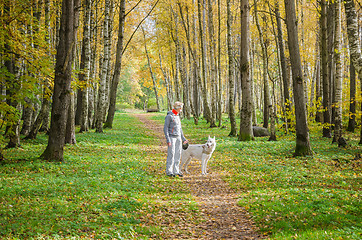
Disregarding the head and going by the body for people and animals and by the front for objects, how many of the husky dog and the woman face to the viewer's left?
0

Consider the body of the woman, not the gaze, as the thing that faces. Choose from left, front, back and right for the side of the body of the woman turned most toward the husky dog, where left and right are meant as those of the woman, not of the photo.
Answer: left

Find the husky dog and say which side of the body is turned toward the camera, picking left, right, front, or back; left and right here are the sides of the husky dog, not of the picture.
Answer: right

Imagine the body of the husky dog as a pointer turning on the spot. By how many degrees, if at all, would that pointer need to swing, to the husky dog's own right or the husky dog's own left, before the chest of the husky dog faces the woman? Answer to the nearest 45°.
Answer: approximately 135° to the husky dog's own right
